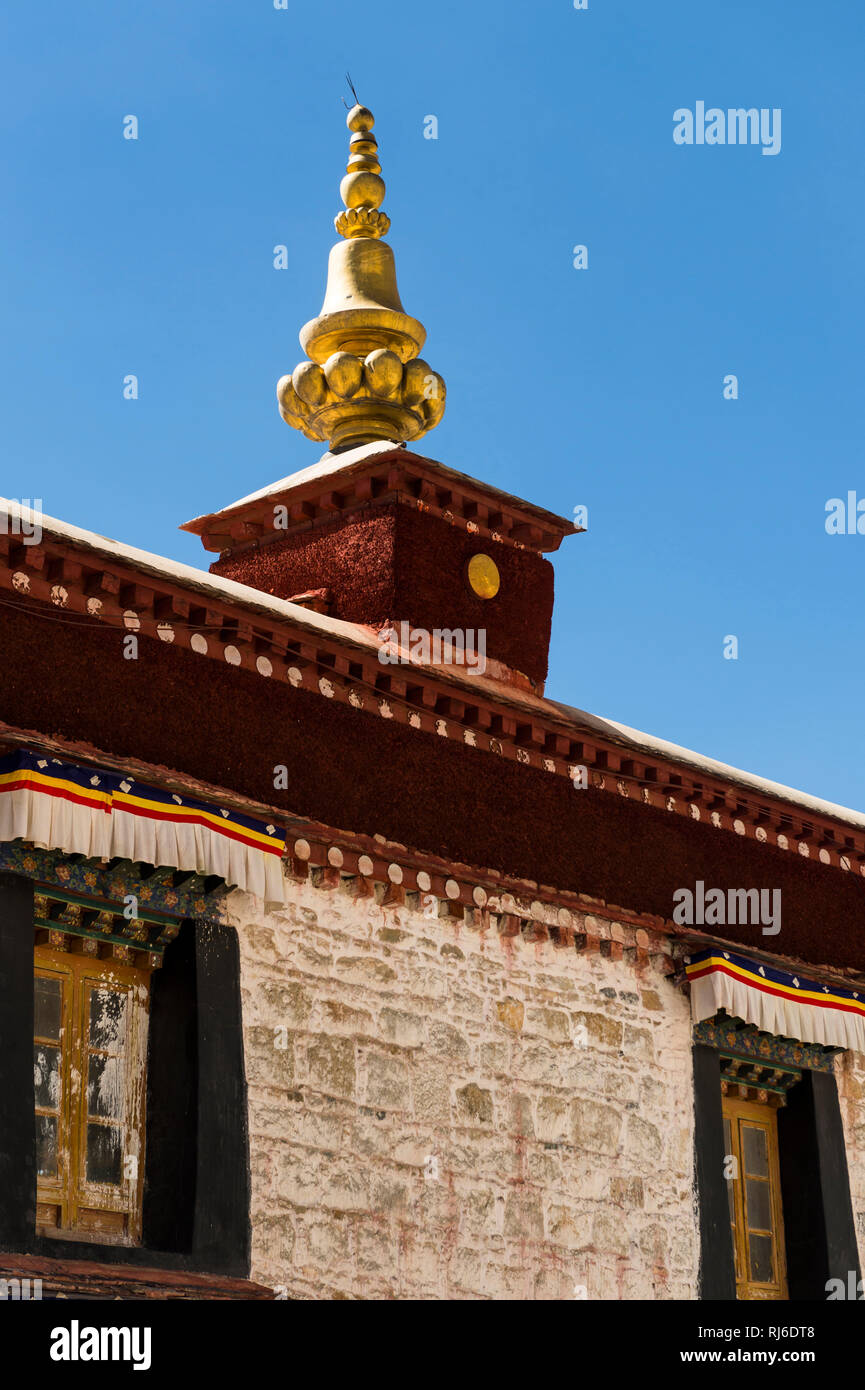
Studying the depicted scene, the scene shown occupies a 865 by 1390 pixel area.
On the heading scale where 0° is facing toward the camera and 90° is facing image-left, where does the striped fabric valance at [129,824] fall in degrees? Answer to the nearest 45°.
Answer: approximately 315°

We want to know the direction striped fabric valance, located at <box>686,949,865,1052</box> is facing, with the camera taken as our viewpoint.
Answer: facing the viewer and to the right of the viewer

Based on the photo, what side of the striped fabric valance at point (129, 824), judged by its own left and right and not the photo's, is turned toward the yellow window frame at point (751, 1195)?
left

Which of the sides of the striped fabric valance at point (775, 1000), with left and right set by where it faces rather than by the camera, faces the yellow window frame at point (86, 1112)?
right

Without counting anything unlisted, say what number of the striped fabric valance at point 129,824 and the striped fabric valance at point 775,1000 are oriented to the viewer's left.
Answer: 0

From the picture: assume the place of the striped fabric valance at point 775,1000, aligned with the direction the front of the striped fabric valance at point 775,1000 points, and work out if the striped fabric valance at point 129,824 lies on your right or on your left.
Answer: on your right

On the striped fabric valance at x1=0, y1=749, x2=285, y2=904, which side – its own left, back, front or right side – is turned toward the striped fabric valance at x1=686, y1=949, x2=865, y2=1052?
left
